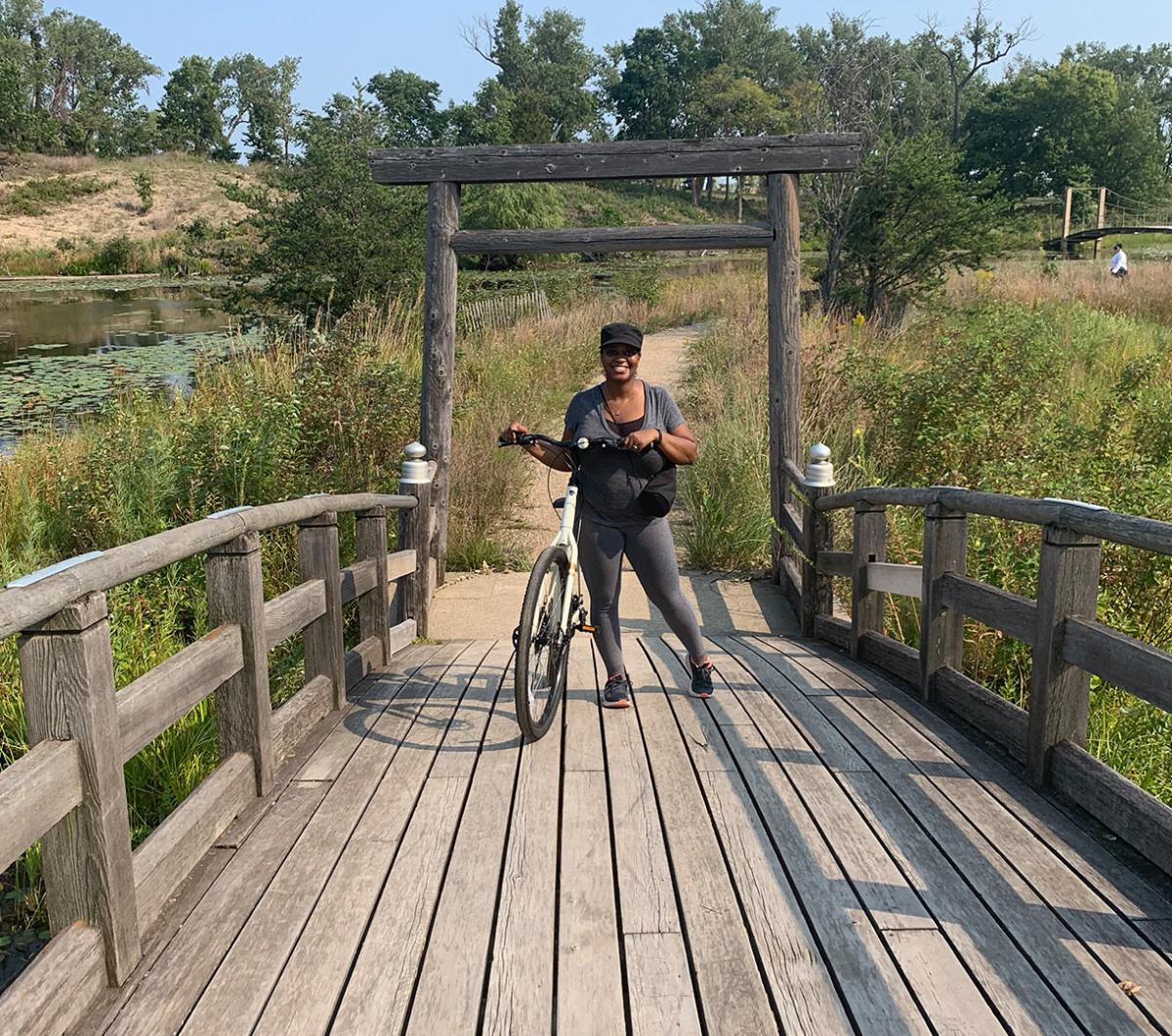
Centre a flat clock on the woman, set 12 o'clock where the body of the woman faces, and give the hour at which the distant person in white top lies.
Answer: The distant person in white top is roughly at 7 o'clock from the woman.

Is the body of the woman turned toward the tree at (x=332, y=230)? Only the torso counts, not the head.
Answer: no

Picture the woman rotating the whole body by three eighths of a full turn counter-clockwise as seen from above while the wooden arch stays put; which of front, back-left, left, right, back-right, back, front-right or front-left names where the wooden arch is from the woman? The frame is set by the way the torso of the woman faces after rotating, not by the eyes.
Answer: front-left

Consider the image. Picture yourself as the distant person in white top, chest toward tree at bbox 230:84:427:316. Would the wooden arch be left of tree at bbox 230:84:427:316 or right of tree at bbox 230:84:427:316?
left

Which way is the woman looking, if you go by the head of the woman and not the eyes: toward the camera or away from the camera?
toward the camera

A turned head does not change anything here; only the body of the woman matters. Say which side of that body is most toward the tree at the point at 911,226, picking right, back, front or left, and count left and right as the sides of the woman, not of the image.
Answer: back

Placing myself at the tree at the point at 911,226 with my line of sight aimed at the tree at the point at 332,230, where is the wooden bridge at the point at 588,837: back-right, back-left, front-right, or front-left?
front-left

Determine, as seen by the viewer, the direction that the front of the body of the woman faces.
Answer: toward the camera
